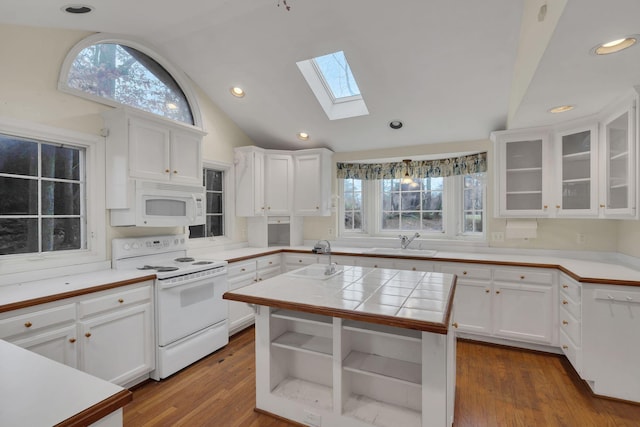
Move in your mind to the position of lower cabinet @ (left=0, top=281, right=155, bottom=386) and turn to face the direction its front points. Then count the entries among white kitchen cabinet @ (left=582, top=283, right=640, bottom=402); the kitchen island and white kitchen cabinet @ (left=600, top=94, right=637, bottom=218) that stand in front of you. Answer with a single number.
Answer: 3

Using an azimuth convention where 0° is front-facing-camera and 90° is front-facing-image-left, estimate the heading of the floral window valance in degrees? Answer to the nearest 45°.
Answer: approximately 0°

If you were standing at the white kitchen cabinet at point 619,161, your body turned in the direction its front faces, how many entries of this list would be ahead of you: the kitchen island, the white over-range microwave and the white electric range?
3

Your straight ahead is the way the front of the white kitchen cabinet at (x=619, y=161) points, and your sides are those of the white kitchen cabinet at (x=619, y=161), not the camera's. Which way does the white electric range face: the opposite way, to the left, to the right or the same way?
the opposite way

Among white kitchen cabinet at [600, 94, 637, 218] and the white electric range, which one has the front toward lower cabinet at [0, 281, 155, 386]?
the white kitchen cabinet

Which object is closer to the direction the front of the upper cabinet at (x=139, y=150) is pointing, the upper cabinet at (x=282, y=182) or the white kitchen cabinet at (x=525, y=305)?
the white kitchen cabinet

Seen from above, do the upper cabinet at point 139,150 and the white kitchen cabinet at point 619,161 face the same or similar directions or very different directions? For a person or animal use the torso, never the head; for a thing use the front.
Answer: very different directions

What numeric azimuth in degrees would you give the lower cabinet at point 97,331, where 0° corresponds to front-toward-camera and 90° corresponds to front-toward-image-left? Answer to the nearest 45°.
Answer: approximately 315°

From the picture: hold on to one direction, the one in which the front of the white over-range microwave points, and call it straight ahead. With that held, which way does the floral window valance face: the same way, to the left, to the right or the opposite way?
to the right

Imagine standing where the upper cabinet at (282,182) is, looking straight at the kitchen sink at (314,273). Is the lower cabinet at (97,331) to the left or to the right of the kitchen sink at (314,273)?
right
